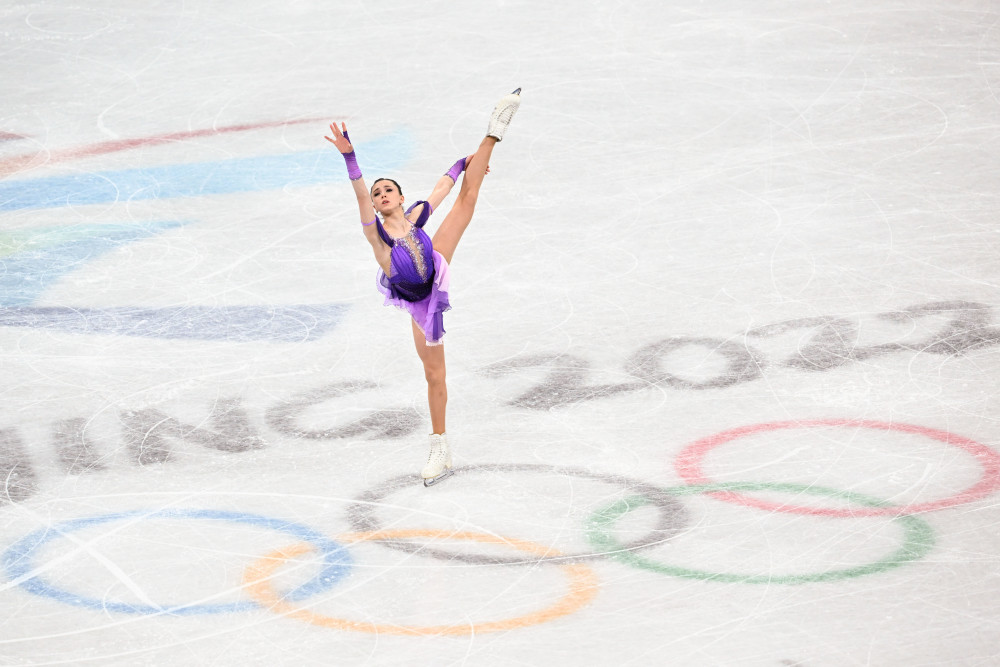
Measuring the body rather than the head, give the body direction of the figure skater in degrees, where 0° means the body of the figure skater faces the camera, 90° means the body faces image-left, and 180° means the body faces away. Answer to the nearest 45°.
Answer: approximately 0°
